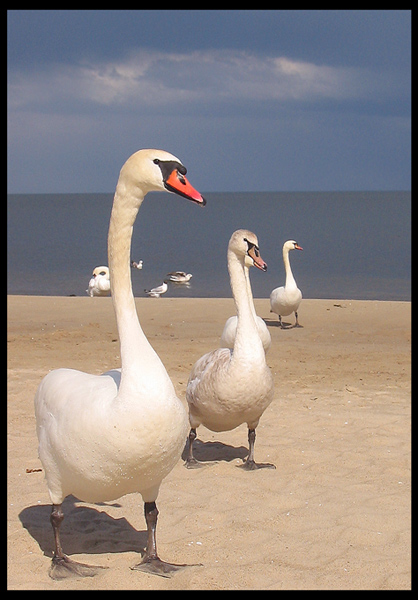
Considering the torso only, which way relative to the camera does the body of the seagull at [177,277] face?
to the viewer's right
